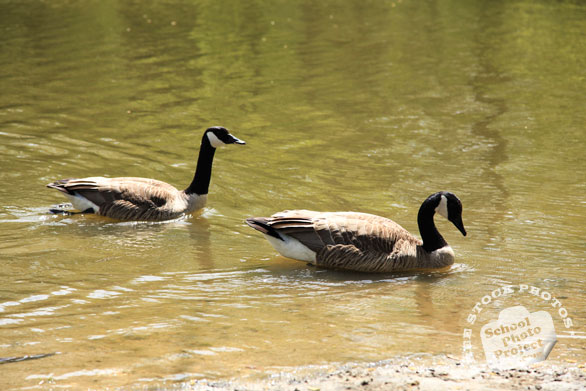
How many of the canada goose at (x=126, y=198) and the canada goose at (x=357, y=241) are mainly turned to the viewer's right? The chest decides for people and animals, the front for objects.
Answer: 2

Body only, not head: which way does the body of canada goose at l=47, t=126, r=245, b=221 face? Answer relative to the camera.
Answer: to the viewer's right

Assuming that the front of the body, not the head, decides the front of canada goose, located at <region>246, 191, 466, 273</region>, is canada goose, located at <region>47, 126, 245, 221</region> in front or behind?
behind

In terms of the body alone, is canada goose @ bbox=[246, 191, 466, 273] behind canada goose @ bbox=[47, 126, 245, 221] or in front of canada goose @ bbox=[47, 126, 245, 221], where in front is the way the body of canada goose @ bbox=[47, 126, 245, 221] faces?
in front

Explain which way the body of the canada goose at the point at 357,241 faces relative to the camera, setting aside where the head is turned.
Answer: to the viewer's right
